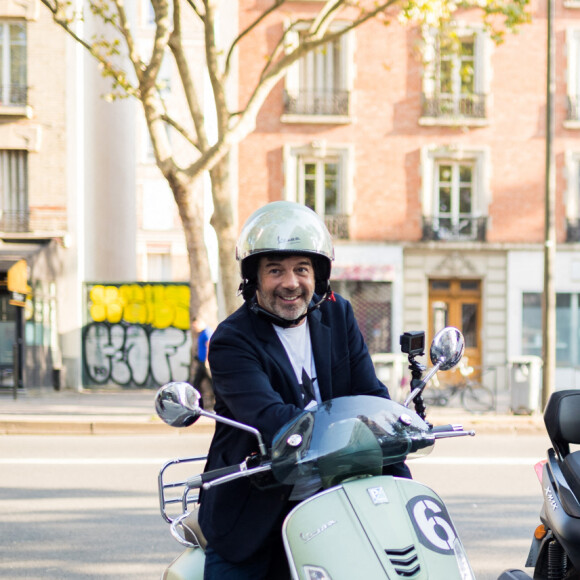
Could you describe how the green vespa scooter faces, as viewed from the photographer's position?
facing the viewer and to the right of the viewer

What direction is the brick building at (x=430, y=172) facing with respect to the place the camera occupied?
facing the viewer

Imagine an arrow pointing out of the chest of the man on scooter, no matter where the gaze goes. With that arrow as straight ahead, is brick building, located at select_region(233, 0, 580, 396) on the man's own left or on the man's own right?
on the man's own left

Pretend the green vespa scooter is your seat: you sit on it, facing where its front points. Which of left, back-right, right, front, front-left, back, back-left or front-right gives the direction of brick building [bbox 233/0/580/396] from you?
back-left

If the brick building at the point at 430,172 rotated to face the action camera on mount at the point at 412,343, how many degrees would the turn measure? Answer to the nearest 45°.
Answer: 0° — it already faces it

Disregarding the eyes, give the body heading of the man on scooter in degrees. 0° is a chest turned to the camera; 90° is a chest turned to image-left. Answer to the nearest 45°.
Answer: approximately 315°

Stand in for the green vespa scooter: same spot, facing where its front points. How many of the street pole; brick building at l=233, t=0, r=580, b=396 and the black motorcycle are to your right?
0

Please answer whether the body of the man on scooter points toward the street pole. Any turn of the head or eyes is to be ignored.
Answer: no

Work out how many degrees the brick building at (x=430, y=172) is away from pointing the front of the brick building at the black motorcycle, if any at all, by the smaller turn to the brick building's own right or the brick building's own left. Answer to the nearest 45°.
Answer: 0° — it already faces it

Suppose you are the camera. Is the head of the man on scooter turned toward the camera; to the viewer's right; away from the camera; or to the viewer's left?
toward the camera

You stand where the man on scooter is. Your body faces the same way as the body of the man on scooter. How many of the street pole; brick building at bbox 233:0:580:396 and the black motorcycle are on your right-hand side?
0
